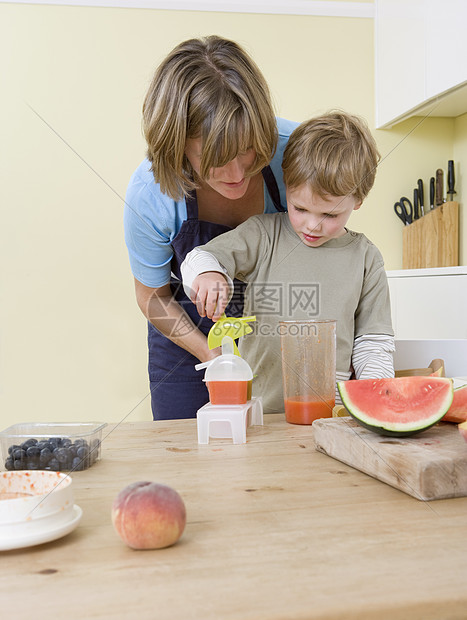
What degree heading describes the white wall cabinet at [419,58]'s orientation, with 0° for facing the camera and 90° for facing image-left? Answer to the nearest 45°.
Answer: approximately 45°

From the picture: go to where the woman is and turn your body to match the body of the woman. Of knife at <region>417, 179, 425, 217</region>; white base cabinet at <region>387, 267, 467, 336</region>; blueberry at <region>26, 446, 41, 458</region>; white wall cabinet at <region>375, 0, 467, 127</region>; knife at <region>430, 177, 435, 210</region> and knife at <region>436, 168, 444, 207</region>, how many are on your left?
5

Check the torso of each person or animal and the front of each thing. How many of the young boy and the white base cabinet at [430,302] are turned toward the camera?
2

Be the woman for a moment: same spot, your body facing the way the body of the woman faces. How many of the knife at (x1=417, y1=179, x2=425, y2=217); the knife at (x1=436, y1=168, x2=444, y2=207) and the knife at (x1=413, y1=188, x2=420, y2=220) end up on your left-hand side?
3

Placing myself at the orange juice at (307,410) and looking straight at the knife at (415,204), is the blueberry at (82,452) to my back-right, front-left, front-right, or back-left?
back-left
